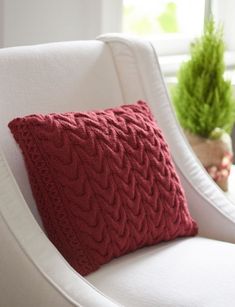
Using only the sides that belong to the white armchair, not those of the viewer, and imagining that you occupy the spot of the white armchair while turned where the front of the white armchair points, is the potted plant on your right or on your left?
on your left
